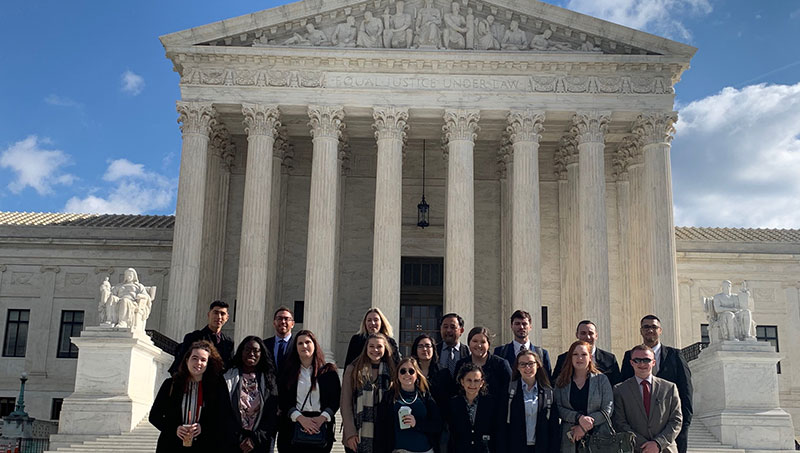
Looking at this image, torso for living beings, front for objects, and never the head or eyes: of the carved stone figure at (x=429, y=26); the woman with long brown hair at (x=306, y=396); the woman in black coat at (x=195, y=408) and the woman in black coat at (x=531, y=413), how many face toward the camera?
4

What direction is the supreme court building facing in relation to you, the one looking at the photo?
facing the viewer

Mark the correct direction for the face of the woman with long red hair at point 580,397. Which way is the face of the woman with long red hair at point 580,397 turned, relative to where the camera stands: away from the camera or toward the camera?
toward the camera

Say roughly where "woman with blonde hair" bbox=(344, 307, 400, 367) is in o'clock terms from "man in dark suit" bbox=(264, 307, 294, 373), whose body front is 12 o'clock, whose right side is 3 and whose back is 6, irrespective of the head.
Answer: The woman with blonde hair is roughly at 10 o'clock from the man in dark suit.

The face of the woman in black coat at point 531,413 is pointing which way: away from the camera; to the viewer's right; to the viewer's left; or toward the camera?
toward the camera

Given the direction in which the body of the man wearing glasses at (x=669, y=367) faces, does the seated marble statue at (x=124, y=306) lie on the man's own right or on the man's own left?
on the man's own right

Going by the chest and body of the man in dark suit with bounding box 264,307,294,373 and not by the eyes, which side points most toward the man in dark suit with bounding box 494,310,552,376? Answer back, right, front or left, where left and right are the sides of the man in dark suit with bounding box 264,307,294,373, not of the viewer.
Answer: left

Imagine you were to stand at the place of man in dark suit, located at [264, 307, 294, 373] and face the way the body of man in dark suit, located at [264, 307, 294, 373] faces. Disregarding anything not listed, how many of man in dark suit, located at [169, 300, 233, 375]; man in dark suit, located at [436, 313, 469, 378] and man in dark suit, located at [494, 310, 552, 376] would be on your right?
1

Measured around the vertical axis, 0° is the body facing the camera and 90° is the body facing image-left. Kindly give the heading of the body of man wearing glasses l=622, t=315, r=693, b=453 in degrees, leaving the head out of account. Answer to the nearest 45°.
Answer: approximately 0°

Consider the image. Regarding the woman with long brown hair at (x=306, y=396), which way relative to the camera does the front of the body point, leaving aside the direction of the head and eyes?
toward the camera

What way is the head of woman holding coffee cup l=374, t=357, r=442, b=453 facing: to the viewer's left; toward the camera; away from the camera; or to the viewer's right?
toward the camera

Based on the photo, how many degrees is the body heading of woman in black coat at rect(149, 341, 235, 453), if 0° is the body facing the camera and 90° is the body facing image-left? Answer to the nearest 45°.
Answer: approximately 0°
